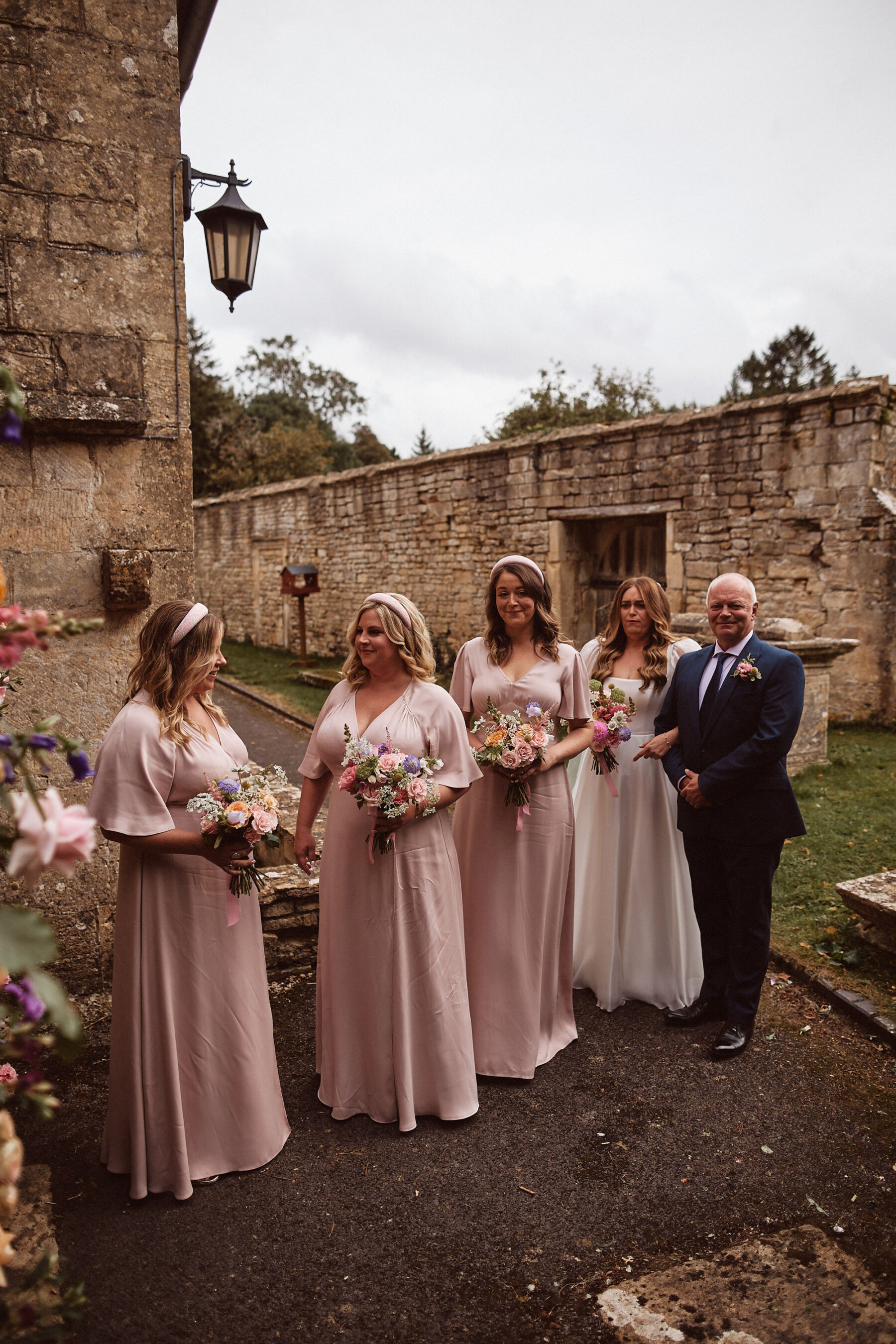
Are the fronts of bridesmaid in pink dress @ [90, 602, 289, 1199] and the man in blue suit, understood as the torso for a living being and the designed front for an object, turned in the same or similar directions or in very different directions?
very different directions

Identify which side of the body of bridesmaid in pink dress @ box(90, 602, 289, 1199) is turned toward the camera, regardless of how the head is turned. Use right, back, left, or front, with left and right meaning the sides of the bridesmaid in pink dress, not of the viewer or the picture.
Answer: right

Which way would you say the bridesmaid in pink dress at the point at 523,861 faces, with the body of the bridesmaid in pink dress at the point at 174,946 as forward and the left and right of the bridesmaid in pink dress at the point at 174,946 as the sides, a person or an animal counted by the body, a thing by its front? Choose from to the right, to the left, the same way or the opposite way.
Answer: to the right

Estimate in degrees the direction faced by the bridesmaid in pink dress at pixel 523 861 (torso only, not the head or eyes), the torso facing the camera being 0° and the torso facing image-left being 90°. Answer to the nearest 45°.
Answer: approximately 0°

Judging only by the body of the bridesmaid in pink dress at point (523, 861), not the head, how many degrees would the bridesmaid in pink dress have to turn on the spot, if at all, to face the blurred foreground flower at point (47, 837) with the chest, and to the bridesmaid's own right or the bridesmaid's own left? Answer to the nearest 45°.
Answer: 0° — they already face it

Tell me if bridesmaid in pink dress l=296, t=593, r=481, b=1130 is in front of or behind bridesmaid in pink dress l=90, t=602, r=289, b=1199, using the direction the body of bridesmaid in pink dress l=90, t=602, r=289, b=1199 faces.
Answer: in front

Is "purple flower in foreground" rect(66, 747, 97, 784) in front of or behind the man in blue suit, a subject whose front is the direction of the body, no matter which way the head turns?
in front

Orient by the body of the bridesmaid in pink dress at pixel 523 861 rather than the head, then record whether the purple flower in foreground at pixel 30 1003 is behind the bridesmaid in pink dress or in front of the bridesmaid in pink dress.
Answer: in front

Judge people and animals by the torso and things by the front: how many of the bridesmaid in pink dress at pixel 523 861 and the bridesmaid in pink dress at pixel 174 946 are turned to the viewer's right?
1

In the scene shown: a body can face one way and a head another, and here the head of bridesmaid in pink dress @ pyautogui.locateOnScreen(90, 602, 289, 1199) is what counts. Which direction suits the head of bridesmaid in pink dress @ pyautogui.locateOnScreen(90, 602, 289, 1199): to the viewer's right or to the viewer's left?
to the viewer's right
